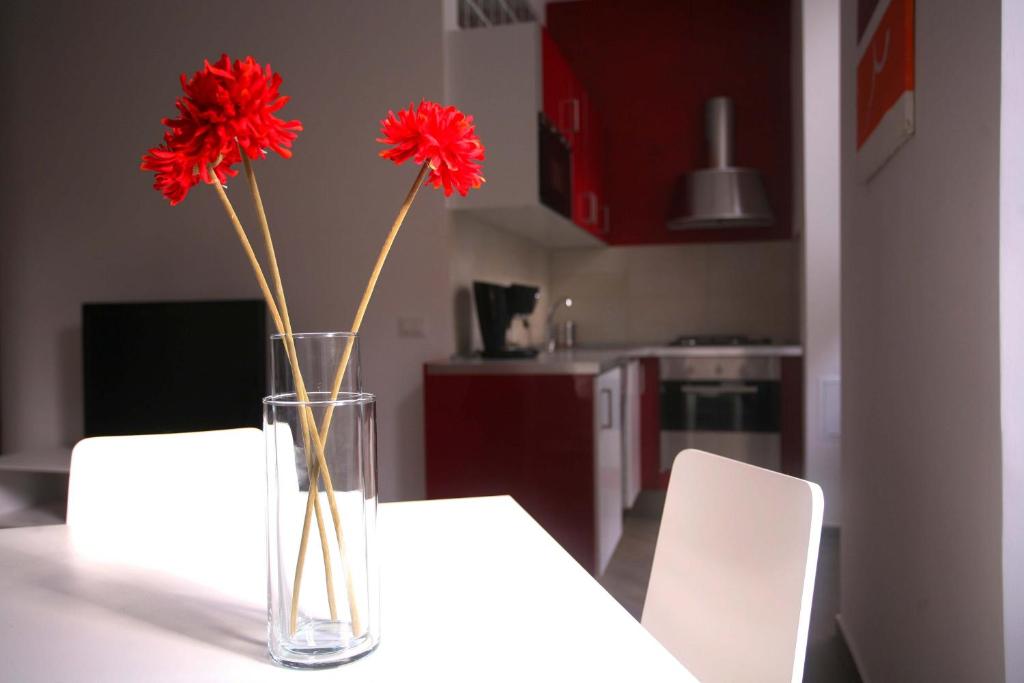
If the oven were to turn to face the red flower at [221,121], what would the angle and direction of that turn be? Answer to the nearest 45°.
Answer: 0° — it already faces it

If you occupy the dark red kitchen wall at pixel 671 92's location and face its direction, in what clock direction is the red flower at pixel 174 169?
The red flower is roughly at 12 o'clock from the dark red kitchen wall.

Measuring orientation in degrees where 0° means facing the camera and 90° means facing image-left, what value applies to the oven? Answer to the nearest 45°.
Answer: approximately 0°
